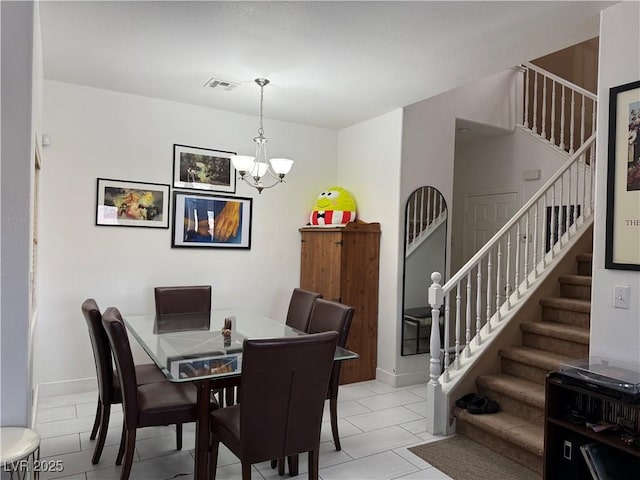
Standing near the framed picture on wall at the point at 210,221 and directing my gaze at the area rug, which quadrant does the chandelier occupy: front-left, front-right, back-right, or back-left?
front-right

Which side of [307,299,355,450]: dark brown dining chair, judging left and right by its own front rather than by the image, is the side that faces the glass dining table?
front

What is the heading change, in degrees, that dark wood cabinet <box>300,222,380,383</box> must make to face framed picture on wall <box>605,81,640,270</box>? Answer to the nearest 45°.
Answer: approximately 90° to its left

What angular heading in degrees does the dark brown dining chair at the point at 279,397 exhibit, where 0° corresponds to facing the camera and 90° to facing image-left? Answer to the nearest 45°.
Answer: approximately 135°

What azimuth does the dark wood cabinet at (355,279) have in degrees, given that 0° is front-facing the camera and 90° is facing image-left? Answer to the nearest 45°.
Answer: approximately 45°

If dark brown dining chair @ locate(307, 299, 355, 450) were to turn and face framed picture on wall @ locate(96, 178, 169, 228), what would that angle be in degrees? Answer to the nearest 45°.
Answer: approximately 90° to its right

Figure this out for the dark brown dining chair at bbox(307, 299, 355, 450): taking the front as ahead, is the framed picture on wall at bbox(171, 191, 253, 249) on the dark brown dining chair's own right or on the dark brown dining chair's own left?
on the dark brown dining chair's own right

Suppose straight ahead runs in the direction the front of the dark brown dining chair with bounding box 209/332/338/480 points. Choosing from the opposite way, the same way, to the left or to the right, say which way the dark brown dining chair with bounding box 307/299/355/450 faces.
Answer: to the left

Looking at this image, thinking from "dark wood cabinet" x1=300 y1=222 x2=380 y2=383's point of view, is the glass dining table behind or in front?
in front

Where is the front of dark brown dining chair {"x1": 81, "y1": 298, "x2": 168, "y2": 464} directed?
to the viewer's right

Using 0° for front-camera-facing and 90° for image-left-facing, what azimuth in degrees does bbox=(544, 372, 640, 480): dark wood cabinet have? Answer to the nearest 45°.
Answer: approximately 45°

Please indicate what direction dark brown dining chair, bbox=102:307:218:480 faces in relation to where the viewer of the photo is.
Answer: facing to the right of the viewer

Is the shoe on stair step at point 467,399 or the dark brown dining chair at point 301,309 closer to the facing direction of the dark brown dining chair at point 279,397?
the dark brown dining chair

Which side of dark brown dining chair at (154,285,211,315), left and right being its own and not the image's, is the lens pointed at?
front
